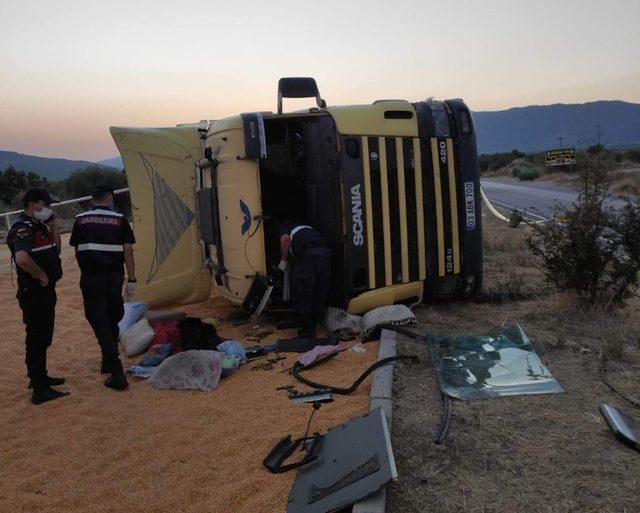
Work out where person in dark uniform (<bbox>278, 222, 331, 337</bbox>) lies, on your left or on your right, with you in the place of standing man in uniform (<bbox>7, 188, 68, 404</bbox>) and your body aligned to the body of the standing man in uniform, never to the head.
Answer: on your left

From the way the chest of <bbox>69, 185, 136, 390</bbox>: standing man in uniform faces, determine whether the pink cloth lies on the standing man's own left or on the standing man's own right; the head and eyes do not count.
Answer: on the standing man's own right

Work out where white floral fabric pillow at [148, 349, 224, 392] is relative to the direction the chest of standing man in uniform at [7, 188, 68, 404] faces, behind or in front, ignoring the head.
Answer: in front

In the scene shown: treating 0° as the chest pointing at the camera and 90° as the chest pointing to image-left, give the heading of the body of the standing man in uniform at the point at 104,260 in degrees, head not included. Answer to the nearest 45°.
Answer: approximately 180°

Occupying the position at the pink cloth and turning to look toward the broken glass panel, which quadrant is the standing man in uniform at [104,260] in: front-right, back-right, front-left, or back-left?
back-right

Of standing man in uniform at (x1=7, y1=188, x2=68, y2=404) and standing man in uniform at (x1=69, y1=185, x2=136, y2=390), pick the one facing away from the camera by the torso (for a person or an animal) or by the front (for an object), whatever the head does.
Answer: standing man in uniform at (x1=69, y1=185, x2=136, y2=390)

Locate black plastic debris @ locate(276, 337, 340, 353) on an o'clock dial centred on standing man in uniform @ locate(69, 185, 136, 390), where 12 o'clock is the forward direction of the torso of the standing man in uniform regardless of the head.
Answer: The black plastic debris is roughly at 3 o'clock from the standing man in uniform.

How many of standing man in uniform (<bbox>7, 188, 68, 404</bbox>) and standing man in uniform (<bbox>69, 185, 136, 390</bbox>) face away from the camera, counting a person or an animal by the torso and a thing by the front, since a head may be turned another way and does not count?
1

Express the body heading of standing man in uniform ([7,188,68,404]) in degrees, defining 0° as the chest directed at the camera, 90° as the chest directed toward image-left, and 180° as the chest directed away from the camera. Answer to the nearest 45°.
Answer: approximately 315°
